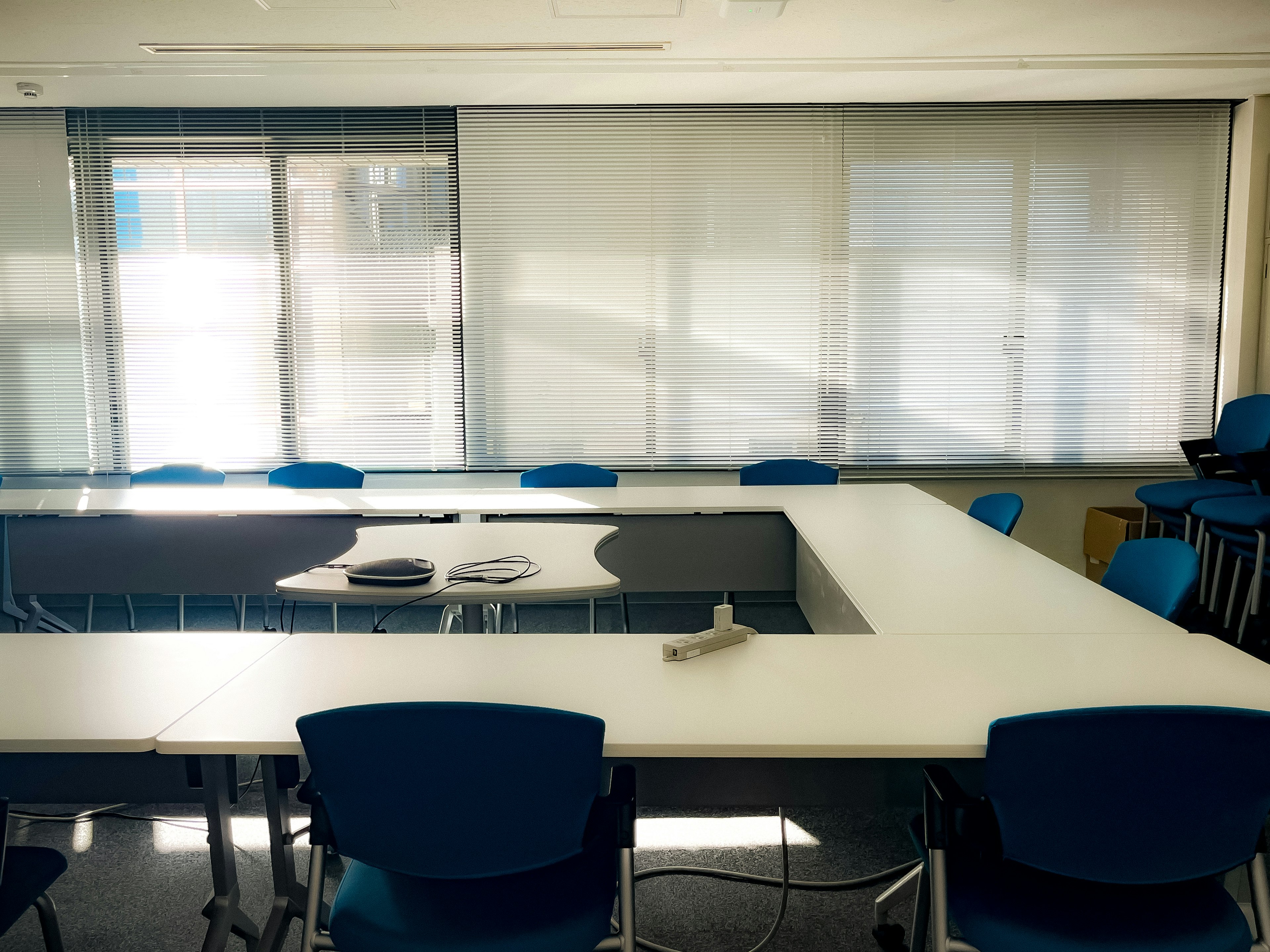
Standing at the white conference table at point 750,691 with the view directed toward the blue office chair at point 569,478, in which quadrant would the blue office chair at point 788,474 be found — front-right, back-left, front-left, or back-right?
front-right

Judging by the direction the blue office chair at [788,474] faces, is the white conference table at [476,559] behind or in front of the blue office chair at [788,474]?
in front

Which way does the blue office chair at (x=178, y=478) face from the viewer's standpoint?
toward the camera

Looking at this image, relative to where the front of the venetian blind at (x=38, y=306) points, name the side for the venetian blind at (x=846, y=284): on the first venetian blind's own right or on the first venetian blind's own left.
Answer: on the first venetian blind's own left

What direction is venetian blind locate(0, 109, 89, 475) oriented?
toward the camera

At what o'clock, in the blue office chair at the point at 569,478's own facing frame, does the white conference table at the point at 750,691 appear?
The white conference table is roughly at 12 o'clock from the blue office chair.

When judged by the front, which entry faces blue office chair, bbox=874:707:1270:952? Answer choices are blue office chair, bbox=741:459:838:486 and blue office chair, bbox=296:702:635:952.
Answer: blue office chair, bbox=741:459:838:486

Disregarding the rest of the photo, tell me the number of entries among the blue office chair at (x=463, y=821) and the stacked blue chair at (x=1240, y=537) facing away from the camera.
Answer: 1

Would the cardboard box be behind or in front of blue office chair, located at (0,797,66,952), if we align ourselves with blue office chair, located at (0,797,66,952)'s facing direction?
in front

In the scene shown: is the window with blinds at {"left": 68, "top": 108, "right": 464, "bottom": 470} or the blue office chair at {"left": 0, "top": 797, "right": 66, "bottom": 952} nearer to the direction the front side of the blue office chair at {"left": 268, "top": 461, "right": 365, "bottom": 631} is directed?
the blue office chair

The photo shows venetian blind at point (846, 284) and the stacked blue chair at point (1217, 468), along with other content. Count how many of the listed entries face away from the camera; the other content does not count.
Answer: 0

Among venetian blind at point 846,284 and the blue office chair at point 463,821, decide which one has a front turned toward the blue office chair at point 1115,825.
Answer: the venetian blind

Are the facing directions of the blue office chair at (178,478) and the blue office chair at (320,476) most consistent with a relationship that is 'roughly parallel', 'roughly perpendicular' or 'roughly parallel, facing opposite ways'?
roughly parallel

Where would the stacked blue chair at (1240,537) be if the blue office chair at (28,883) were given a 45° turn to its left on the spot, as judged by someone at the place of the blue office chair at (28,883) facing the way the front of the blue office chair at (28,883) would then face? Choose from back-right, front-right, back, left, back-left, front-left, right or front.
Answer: right
